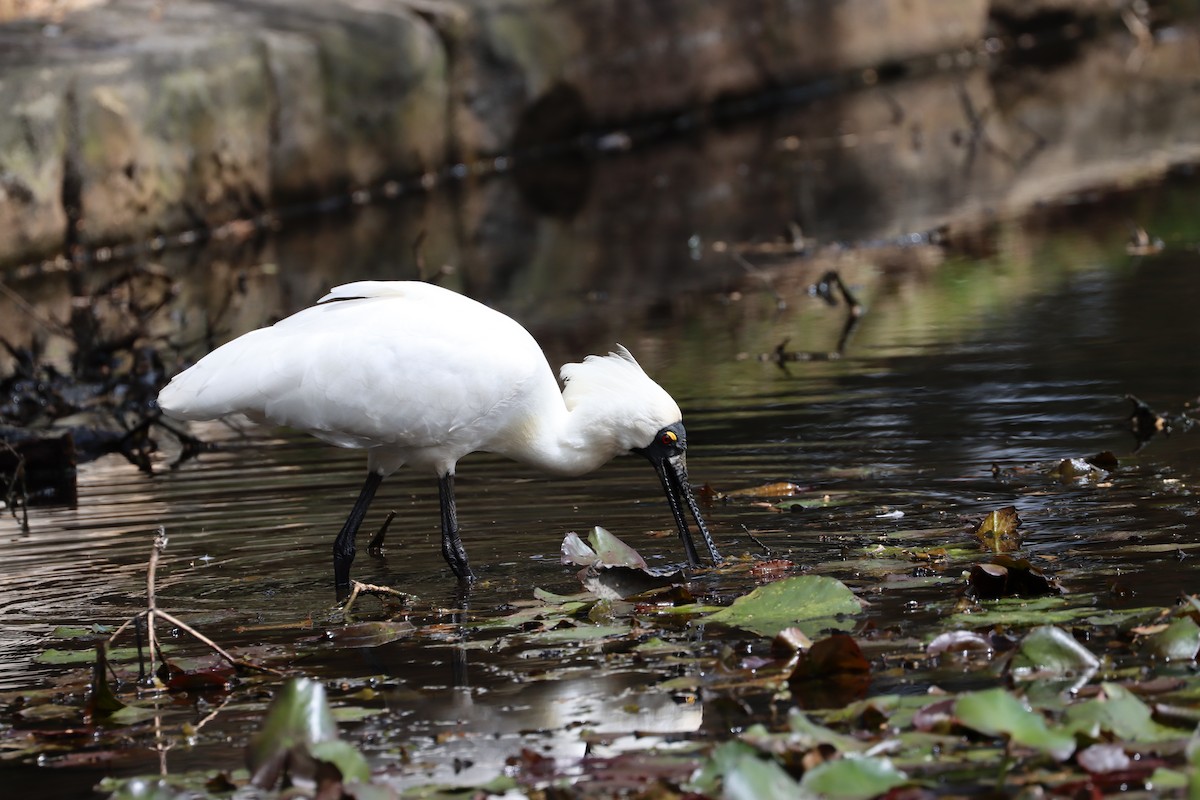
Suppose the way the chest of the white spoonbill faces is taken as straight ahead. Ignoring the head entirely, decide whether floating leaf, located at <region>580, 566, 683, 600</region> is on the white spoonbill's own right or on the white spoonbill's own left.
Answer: on the white spoonbill's own right

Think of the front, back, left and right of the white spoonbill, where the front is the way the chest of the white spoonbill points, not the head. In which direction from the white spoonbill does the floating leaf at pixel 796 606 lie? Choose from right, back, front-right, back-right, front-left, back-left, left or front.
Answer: front-right

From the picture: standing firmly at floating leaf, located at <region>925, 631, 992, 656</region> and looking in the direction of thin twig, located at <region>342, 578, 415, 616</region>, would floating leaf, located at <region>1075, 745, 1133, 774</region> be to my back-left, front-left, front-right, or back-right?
back-left

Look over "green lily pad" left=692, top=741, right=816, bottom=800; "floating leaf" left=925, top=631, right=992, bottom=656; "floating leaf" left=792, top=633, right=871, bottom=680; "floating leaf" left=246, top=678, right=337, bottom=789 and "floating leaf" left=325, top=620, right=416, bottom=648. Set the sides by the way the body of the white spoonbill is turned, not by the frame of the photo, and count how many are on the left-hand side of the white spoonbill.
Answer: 0

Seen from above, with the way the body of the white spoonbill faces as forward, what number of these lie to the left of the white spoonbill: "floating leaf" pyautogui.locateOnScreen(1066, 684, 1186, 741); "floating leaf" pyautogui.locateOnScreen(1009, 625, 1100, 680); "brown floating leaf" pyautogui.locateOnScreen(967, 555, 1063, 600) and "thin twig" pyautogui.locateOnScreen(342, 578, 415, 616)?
0

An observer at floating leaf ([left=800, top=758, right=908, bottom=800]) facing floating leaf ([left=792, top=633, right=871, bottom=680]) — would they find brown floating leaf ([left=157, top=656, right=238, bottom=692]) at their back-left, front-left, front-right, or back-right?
front-left

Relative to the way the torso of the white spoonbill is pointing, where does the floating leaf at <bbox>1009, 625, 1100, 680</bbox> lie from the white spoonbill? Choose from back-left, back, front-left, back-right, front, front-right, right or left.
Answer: front-right

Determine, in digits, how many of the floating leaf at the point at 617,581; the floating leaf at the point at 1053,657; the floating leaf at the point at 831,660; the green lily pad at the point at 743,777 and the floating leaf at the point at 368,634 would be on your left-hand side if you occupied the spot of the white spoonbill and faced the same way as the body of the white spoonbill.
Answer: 0

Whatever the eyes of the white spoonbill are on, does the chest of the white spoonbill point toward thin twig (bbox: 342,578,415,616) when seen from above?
no

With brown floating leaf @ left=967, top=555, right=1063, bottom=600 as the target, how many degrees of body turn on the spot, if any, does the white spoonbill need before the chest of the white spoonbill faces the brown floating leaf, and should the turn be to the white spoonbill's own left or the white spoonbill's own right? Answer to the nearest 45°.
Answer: approximately 45° to the white spoonbill's own right

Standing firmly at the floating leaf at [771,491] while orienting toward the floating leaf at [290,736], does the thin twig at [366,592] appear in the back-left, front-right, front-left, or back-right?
front-right

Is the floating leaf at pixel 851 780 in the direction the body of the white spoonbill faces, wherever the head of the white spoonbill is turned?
no

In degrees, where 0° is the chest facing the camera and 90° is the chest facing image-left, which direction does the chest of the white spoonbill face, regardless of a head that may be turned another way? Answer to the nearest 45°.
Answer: approximately 270°

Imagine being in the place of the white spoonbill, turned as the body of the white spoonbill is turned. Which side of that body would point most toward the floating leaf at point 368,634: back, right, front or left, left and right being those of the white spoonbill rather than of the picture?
right

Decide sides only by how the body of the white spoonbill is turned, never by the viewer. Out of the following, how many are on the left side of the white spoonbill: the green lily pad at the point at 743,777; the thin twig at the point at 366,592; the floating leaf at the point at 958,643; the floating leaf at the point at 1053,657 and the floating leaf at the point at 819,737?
0

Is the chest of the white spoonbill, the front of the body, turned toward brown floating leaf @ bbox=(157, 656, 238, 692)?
no

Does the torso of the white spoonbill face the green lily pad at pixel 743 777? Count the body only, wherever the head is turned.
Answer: no

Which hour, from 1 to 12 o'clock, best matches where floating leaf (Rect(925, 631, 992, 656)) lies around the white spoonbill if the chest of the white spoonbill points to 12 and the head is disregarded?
The floating leaf is roughly at 2 o'clock from the white spoonbill.

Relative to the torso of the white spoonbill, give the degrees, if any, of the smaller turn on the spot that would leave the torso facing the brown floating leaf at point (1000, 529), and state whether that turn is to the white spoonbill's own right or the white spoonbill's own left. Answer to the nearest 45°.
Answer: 0° — it already faces it

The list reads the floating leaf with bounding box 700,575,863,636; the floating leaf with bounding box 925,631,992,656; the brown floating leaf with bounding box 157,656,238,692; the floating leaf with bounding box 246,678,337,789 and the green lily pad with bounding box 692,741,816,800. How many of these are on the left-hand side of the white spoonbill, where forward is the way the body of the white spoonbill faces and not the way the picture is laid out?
0

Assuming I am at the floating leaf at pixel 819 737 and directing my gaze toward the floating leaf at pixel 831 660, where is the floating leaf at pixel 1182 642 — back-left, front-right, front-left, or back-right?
front-right

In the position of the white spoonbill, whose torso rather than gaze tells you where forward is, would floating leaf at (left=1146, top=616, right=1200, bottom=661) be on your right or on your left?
on your right
